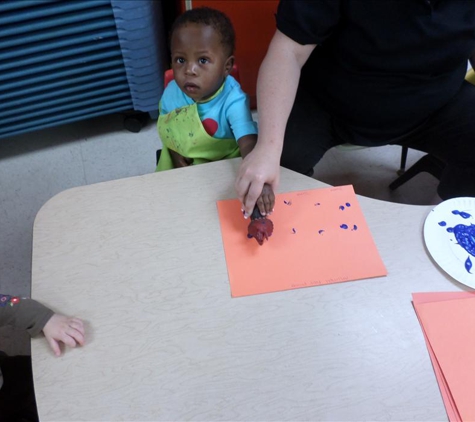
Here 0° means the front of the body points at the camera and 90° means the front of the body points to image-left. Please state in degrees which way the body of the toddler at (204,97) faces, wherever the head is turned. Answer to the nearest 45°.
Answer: approximately 45°

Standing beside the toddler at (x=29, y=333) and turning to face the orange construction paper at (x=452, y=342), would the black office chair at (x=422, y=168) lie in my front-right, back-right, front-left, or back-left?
front-left

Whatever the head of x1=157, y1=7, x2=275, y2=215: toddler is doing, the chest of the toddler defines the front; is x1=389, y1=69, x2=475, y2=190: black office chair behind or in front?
behind

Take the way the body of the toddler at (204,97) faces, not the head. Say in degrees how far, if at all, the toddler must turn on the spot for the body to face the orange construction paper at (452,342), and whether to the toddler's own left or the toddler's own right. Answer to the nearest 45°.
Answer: approximately 90° to the toddler's own left

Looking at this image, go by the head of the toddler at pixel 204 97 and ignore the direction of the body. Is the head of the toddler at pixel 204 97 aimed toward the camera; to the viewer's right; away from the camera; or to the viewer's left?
toward the camera

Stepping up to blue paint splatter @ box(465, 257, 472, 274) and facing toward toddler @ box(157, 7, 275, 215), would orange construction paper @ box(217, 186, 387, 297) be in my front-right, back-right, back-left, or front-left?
front-left
